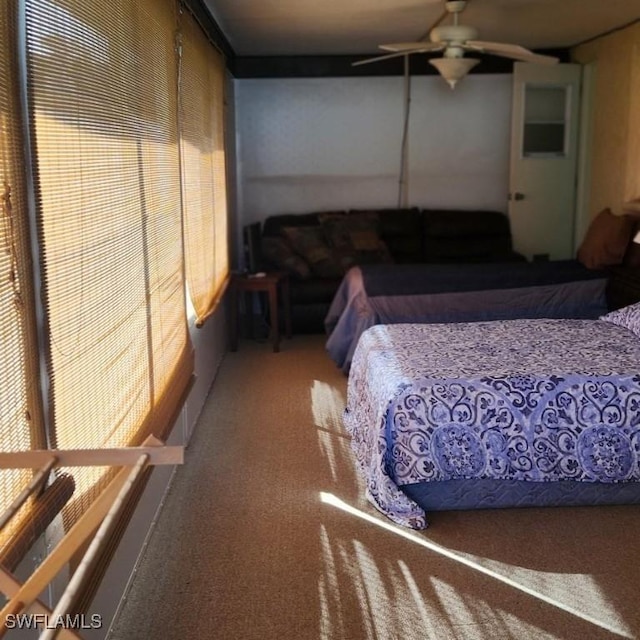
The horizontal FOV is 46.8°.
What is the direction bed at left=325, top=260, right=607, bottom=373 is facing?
to the viewer's left

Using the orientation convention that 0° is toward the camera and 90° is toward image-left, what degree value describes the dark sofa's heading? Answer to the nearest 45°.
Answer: approximately 0°

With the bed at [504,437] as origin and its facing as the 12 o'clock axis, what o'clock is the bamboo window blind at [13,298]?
The bamboo window blind is roughly at 10 o'clock from the bed.

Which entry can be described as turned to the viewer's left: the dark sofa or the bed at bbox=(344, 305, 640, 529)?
the bed

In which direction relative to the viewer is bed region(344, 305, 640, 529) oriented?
to the viewer's left

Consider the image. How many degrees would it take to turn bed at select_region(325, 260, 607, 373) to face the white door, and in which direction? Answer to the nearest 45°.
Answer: approximately 90° to its right

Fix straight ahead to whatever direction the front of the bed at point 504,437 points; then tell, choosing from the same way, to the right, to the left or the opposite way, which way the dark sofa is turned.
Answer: to the left

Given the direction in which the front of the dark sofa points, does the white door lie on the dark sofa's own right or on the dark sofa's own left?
on the dark sofa's own left

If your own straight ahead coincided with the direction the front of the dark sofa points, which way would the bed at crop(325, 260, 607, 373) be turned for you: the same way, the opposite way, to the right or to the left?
to the right

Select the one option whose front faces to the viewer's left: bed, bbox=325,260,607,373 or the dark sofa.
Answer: the bed

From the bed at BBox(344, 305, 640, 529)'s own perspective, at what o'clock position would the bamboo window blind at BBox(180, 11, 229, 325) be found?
The bamboo window blind is roughly at 1 o'clock from the bed.

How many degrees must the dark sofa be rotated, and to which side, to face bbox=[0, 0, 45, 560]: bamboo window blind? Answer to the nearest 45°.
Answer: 0° — it already faces it

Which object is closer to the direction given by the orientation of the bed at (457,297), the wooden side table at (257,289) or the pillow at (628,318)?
the wooden side table
